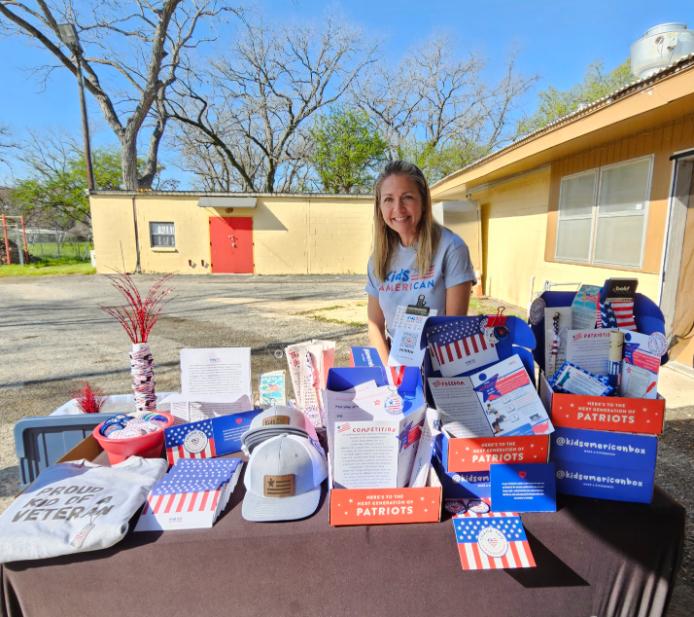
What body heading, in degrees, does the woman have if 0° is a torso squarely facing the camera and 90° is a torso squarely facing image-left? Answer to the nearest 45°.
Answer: approximately 45°

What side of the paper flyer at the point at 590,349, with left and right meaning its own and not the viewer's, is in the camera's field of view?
front

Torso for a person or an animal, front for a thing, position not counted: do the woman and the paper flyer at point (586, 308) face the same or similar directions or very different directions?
same or similar directions

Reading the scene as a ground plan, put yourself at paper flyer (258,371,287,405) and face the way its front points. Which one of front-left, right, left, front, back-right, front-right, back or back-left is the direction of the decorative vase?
right

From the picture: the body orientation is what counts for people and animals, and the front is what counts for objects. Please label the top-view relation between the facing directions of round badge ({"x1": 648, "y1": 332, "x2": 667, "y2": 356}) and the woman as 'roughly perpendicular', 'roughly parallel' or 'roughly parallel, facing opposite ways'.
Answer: roughly parallel

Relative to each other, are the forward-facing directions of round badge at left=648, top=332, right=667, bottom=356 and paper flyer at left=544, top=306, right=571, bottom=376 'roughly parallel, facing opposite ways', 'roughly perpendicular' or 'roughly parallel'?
roughly parallel

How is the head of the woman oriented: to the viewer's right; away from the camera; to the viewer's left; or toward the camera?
toward the camera

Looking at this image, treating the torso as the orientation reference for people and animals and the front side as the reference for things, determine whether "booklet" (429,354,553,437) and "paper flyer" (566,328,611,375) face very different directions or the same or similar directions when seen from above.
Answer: same or similar directions

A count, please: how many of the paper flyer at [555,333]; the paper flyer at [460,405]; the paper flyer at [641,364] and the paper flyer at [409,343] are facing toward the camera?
4

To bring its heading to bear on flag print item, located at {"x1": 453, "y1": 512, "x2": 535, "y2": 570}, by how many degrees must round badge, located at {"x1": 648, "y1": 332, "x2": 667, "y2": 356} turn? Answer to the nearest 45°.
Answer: approximately 45° to its right

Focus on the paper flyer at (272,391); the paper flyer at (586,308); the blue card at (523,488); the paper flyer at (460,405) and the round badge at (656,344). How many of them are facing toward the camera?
5

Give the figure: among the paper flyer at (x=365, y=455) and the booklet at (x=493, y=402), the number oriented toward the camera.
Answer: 2

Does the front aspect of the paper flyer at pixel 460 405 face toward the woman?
no

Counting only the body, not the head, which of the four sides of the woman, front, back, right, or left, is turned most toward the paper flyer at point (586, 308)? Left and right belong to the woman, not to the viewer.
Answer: left

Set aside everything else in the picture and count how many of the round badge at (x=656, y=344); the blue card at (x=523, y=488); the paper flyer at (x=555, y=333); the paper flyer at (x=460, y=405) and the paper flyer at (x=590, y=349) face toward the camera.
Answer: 5

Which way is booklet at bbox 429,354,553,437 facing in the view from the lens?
facing the viewer

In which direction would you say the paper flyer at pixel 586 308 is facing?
toward the camera

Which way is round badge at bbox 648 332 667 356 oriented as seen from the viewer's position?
toward the camera

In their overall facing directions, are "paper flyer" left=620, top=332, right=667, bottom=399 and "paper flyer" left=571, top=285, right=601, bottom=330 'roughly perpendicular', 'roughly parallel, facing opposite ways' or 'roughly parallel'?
roughly parallel
